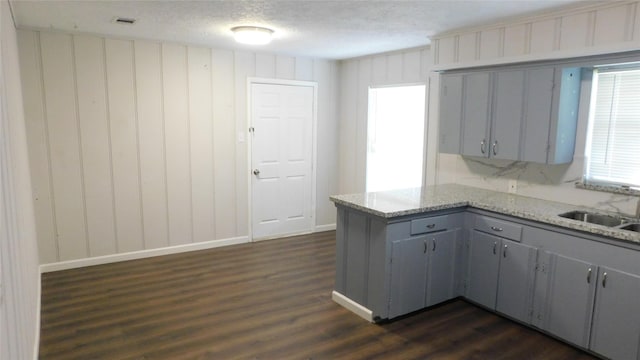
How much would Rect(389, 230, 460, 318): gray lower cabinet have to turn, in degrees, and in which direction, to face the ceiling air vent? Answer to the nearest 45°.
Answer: approximately 135° to its right

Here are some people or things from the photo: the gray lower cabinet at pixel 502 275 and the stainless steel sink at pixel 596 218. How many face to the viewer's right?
0

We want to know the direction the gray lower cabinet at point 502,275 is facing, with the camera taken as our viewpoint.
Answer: facing the viewer and to the left of the viewer

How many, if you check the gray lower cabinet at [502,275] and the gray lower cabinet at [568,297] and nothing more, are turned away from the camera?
0

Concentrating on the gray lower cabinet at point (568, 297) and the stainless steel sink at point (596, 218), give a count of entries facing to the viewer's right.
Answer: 0

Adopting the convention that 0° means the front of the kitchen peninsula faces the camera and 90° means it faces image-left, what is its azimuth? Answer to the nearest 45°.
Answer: approximately 45°

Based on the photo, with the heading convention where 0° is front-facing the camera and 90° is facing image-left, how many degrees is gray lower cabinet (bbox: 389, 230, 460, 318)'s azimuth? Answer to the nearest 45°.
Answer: approximately 315°

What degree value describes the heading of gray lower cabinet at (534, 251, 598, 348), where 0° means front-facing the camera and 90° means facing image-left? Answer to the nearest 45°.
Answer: approximately 45°

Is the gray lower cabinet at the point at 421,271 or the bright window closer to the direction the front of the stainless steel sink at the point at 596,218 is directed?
the gray lower cabinet

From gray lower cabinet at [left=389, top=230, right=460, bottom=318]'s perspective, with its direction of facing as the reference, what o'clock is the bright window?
The bright window is roughly at 7 o'clock from the gray lower cabinet.

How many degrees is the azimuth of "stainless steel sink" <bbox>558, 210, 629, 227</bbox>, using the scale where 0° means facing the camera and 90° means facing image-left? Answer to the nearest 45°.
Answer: approximately 45°
